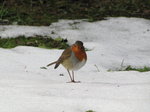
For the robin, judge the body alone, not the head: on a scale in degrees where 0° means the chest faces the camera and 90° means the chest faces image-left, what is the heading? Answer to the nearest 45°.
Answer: approximately 315°
